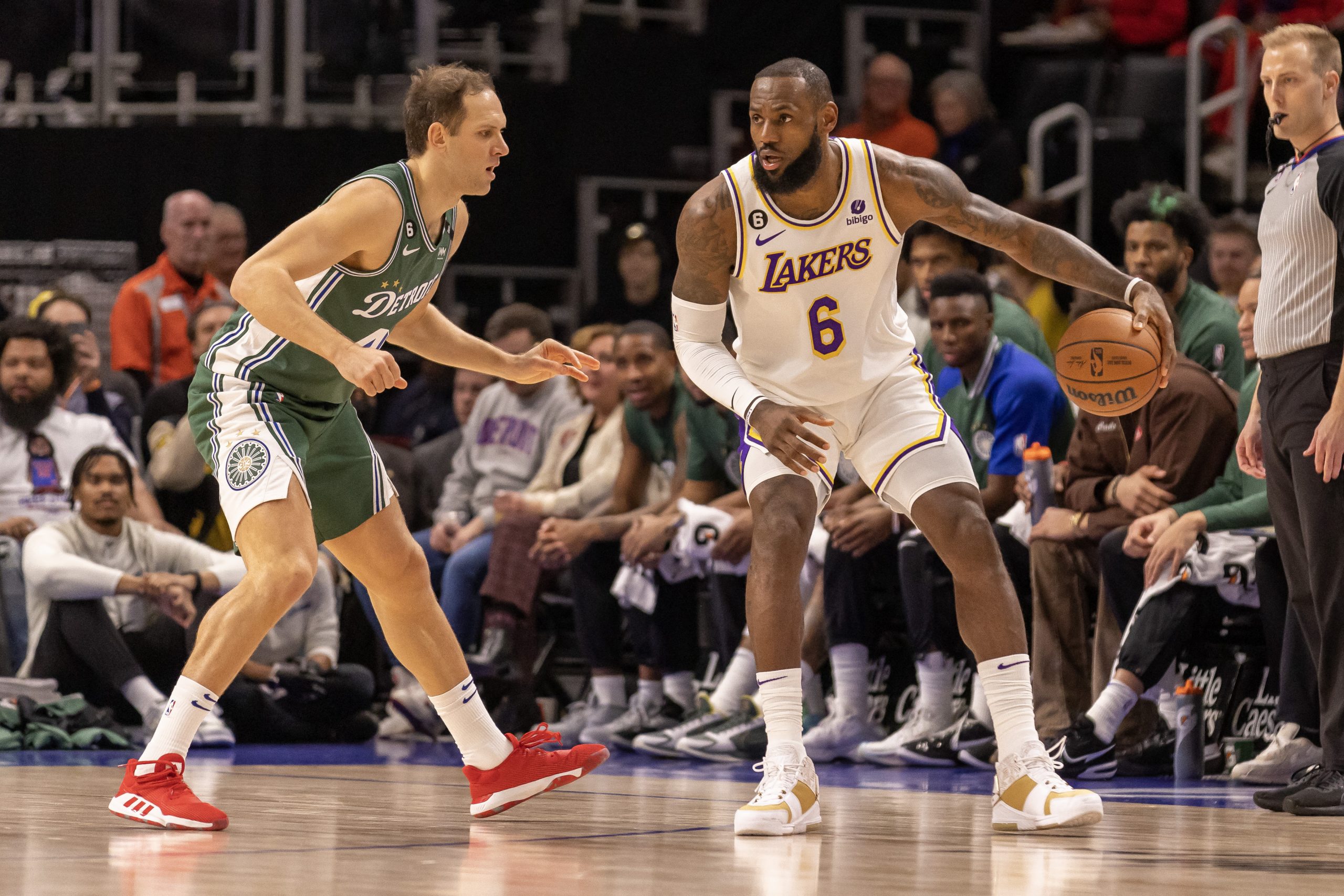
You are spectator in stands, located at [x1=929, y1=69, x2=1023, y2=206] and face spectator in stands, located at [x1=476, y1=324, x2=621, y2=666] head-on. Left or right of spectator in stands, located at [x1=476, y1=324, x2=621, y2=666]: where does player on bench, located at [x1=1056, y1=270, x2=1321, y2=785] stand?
left

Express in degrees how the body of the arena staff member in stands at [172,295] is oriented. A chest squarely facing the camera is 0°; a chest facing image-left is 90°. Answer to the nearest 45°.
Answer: approximately 315°

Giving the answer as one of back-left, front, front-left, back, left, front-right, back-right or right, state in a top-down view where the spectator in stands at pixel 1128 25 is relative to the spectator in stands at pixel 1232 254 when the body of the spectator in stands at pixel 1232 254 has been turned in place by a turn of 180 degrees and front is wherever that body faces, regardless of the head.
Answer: front-left

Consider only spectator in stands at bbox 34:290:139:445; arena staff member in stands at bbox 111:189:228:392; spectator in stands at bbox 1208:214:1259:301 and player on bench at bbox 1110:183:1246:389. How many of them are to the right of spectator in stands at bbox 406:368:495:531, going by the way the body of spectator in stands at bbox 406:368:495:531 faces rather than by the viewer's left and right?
2

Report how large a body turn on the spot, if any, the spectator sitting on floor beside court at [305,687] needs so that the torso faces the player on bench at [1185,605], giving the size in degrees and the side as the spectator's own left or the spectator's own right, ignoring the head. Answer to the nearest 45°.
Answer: approximately 45° to the spectator's own left
